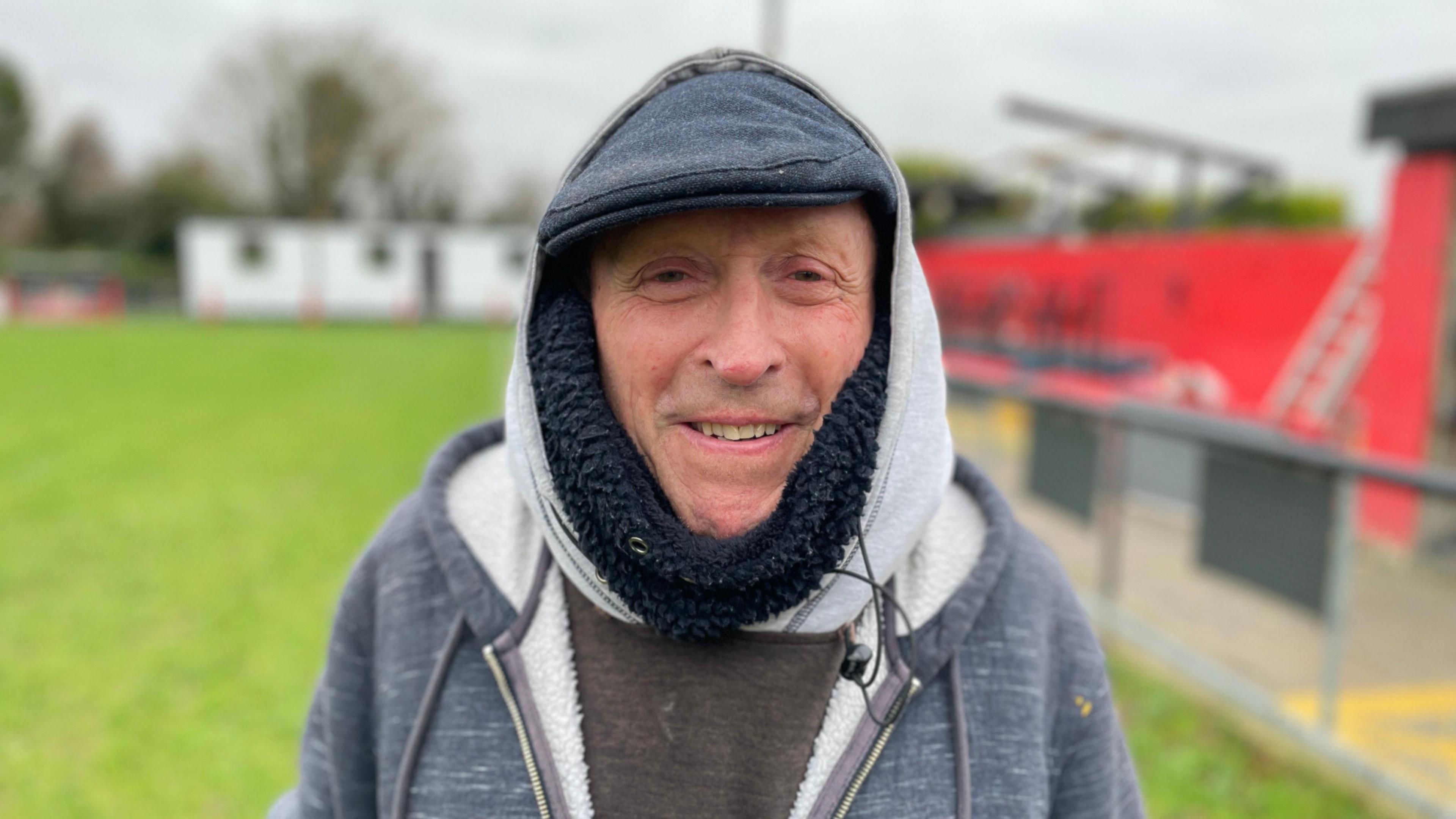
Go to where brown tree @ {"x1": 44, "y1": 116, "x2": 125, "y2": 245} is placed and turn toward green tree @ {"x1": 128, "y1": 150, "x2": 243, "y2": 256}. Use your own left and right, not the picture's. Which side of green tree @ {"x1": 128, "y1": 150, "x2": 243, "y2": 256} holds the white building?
right

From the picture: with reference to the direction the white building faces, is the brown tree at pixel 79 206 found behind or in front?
behind

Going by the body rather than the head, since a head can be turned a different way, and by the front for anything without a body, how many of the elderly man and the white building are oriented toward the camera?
2

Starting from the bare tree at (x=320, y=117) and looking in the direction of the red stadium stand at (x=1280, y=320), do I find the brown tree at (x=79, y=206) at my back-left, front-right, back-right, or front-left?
back-right

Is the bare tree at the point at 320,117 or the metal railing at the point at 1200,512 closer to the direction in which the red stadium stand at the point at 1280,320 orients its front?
the metal railing

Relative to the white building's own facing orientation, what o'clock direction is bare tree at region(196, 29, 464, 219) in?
The bare tree is roughly at 6 o'clock from the white building.

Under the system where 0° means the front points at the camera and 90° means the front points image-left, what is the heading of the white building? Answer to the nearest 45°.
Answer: approximately 0°

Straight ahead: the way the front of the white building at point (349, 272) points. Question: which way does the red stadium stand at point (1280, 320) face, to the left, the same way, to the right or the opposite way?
to the right
